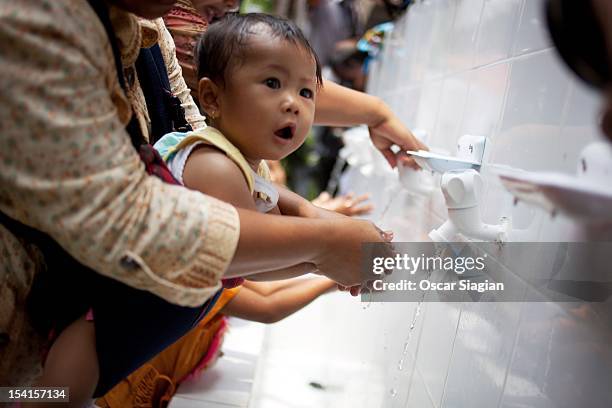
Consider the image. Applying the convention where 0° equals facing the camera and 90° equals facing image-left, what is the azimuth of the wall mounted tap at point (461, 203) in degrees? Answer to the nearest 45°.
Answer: approximately 90°
